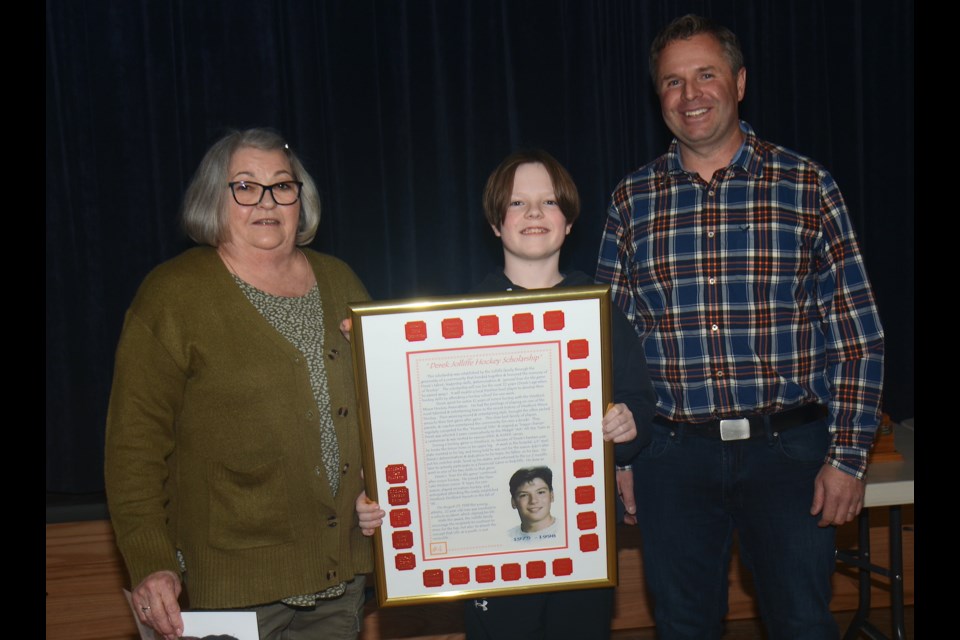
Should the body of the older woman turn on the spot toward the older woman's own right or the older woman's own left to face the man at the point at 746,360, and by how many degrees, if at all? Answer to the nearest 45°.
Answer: approximately 45° to the older woman's own left

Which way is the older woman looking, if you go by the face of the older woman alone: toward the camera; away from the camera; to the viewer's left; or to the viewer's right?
toward the camera

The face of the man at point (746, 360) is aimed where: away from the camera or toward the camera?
toward the camera

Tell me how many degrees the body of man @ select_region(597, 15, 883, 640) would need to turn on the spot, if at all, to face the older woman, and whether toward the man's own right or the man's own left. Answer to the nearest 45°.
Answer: approximately 45° to the man's own right

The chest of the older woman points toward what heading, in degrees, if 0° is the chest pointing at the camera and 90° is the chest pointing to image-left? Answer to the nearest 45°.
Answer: approximately 315°

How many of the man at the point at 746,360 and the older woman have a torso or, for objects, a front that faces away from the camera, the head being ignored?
0

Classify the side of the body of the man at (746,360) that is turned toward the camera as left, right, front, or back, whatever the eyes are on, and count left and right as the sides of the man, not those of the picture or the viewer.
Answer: front
